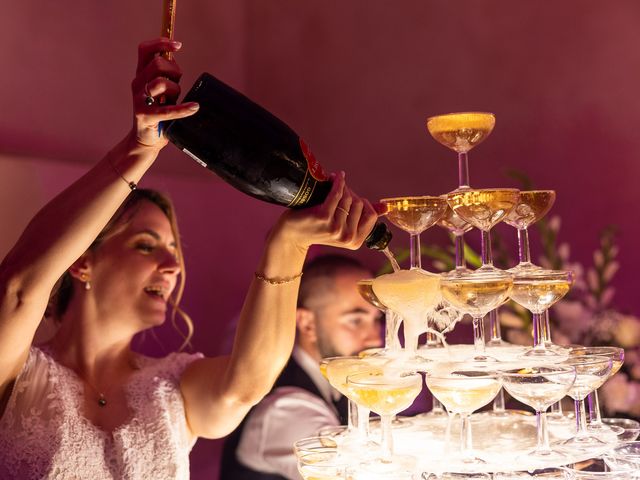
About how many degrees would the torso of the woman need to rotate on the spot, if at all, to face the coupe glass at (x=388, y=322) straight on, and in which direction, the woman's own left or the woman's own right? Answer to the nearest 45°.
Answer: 0° — they already face it

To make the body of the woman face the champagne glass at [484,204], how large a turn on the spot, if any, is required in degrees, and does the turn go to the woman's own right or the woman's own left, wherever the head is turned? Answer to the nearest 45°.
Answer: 0° — they already face it

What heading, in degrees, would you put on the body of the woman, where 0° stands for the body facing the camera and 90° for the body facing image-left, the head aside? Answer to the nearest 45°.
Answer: approximately 315°

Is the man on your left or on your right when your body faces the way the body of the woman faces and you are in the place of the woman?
on your left

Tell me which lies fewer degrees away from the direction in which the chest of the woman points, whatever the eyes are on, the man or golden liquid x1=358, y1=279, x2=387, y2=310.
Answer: the golden liquid
